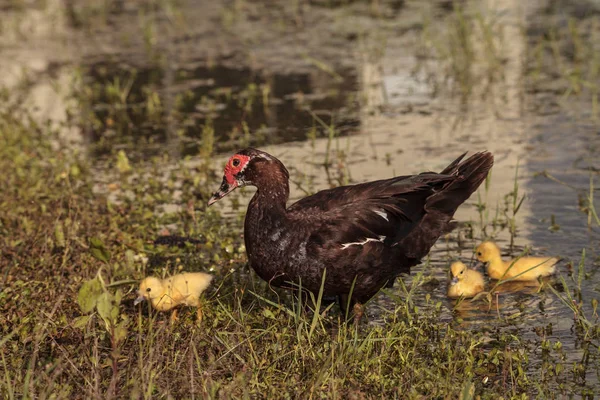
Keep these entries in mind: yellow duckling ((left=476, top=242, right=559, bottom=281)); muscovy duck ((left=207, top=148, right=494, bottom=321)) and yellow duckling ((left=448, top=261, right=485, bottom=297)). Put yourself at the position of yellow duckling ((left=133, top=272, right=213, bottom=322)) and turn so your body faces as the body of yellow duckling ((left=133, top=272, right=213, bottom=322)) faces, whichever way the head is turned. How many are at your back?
3

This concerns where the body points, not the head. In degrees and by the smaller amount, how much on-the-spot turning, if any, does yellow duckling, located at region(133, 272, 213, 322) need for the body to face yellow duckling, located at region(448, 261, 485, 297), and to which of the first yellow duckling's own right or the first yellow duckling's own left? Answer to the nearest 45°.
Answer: approximately 180°

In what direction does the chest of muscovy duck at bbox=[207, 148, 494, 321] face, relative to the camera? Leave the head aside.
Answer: to the viewer's left

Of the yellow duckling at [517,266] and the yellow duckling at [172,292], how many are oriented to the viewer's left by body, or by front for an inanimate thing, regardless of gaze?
2

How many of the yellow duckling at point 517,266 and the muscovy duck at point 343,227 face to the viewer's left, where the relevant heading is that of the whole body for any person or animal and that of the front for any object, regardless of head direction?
2

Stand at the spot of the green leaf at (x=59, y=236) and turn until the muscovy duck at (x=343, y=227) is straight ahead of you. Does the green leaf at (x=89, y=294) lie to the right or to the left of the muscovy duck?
right

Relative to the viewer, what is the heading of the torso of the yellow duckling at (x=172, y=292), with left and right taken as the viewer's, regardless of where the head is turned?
facing to the left of the viewer

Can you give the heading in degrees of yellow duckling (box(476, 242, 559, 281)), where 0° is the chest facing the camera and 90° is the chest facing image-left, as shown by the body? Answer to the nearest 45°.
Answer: approximately 90°

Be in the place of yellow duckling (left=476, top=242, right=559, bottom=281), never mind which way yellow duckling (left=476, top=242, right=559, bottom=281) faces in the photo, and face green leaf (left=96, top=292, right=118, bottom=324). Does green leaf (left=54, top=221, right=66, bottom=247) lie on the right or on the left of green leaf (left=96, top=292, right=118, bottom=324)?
right
